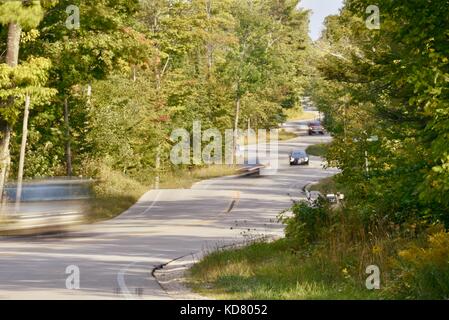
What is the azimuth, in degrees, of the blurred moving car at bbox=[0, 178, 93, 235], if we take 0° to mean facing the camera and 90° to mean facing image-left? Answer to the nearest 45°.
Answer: approximately 90°

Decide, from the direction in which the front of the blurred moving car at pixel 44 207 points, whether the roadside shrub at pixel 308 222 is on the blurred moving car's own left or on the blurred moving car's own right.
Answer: on the blurred moving car's own left

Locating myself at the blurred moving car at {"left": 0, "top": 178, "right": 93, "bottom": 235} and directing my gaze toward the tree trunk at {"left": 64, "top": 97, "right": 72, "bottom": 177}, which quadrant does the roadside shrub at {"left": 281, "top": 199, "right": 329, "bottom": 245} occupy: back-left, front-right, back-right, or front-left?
back-right

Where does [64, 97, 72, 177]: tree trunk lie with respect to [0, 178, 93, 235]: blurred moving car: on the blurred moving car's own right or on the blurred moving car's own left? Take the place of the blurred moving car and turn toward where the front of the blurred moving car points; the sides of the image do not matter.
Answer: on the blurred moving car's own right

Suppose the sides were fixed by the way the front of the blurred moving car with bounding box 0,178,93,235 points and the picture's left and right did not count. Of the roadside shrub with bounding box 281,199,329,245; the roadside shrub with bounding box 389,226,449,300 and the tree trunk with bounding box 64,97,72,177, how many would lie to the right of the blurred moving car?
1
